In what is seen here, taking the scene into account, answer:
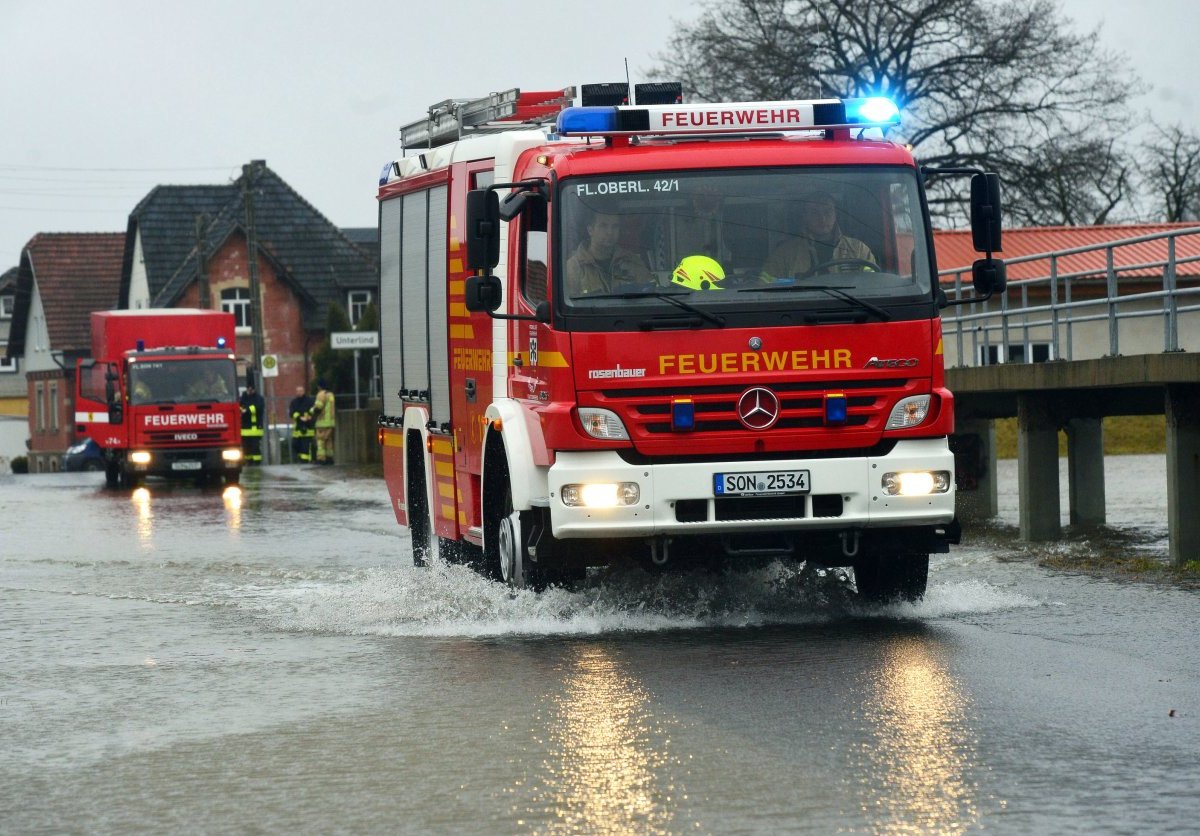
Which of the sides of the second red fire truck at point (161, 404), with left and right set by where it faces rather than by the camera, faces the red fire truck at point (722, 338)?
front

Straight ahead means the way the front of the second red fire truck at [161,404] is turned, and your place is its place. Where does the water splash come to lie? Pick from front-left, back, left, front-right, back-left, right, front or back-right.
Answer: front

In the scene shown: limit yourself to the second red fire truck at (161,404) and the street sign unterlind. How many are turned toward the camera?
2

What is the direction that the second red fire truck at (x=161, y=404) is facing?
toward the camera

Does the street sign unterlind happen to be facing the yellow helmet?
yes

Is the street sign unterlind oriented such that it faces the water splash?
yes

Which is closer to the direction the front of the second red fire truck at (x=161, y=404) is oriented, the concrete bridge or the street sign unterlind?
the concrete bridge

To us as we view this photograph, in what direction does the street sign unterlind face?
facing the viewer

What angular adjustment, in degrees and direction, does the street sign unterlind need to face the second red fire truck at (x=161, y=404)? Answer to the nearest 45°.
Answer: approximately 45° to its right

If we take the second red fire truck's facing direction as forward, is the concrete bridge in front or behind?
in front

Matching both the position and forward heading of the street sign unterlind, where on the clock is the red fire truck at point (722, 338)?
The red fire truck is roughly at 12 o'clock from the street sign unterlind.
